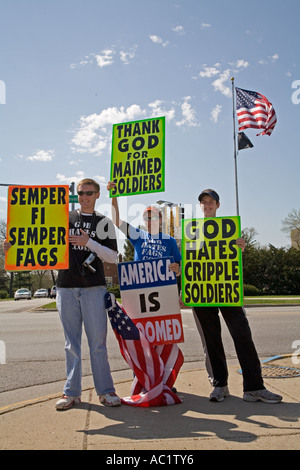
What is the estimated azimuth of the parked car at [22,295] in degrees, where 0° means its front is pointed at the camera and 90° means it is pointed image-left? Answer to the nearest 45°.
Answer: approximately 0°

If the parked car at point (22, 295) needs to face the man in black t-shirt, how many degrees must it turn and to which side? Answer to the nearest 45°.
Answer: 0° — it already faces them

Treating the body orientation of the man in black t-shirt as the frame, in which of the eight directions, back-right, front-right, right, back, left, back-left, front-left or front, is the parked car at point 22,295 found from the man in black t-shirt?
back

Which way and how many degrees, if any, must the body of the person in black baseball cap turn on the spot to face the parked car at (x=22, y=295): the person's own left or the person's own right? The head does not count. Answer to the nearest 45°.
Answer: approximately 135° to the person's own right

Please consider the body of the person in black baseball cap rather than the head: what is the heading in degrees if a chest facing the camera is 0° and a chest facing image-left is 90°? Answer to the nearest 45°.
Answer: approximately 0°

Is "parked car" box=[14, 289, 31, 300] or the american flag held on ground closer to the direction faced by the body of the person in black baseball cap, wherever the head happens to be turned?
the american flag held on ground

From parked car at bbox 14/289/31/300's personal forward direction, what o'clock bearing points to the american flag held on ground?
The american flag held on ground is roughly at 12 o'clock from the parked car.

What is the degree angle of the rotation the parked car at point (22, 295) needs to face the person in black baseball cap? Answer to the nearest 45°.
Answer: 0° — it already faces them
